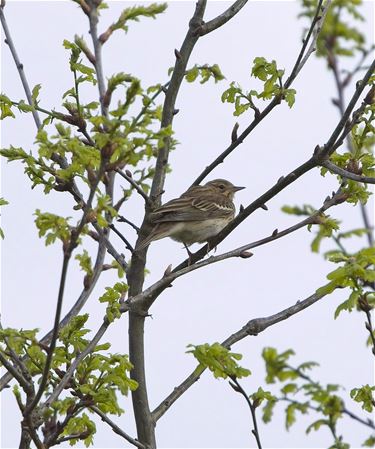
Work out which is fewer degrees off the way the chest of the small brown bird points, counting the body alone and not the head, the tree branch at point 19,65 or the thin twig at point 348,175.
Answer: the thin twig

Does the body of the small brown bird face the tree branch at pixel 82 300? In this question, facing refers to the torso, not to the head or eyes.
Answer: no

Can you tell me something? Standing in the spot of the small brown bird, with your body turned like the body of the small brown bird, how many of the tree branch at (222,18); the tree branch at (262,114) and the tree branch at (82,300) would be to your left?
0

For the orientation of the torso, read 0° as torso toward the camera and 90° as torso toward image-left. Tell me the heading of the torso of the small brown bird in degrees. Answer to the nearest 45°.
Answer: approximately 270°
